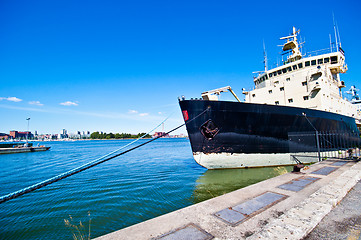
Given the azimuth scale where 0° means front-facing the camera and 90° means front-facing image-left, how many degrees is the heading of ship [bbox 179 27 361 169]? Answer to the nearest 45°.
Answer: approximately 45°
